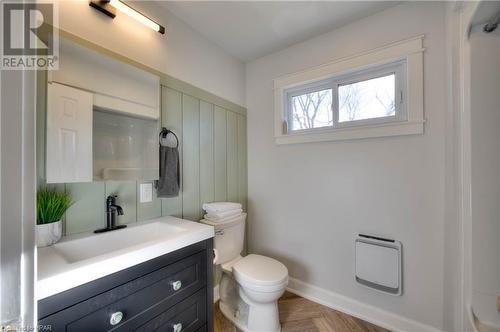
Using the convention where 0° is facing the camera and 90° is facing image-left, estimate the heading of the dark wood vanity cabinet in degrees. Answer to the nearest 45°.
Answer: approximately 315°

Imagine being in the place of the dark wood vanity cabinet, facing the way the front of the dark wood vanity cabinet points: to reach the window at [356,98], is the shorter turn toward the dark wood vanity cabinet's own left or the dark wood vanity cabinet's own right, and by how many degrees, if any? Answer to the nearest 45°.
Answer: approximately 45° to the dark wood vanity cabinet's own left

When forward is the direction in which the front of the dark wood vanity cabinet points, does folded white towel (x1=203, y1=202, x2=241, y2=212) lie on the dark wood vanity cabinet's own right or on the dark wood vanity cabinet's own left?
on the dark wood vanity cabinet's own left

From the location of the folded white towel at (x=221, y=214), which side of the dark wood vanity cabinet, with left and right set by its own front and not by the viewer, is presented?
left

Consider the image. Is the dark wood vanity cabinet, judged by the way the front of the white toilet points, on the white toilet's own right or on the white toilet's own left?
on the white toilet's own right

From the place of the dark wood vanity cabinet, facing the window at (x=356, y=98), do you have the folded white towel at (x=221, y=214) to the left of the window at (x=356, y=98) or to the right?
left

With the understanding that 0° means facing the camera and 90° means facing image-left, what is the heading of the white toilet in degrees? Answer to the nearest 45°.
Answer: approximately 315°
